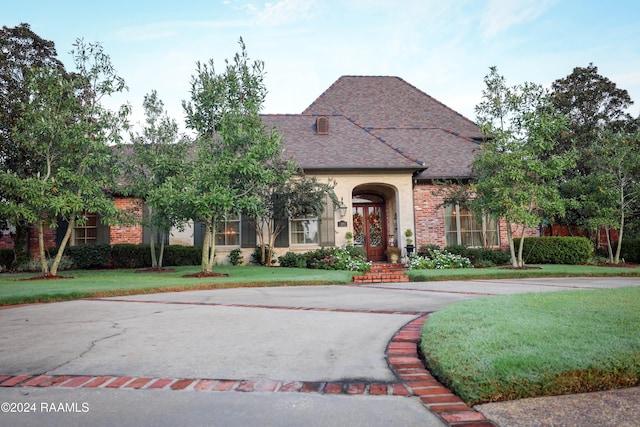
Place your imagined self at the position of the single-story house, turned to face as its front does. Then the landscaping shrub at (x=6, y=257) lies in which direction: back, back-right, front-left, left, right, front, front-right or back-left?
right

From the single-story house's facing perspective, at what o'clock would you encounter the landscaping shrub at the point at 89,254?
The landscaping shrub is roughly at 3 o'clock from the single-story house.

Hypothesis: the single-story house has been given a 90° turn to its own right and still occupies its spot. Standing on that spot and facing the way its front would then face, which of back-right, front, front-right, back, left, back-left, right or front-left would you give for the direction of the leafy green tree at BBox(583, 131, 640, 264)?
back

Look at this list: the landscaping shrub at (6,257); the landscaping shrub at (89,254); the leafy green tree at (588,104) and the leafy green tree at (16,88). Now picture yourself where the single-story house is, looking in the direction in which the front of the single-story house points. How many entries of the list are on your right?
3

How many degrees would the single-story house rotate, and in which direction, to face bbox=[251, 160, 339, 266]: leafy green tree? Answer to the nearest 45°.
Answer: approximately 45° to its right

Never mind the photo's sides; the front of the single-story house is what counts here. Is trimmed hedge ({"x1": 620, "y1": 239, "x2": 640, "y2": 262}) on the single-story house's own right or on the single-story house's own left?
on the single-story house's own left

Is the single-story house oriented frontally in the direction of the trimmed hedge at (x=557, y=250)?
no

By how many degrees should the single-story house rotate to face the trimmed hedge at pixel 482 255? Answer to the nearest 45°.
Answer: approximately 90° to its left

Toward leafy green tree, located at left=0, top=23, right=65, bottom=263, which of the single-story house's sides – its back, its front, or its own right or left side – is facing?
right

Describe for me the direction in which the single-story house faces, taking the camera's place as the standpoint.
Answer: facing the viewer

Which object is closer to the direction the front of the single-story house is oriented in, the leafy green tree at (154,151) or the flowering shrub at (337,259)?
the flowering shrub

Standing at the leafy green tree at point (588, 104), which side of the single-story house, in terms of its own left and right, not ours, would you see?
left

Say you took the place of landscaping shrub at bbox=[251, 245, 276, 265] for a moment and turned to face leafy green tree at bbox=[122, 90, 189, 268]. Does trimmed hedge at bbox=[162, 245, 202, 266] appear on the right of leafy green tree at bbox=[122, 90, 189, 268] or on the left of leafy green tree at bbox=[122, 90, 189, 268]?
right

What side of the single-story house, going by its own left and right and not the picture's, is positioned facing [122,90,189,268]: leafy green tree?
front

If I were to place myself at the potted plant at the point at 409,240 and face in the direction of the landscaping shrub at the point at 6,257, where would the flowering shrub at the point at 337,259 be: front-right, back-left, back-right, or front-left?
front-left
